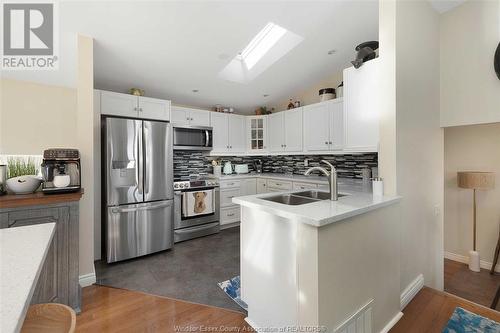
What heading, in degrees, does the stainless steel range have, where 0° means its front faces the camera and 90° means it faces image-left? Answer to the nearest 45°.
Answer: approximately 315°

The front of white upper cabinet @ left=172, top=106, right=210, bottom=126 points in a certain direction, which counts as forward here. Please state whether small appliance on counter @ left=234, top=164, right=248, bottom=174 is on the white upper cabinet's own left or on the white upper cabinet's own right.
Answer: on the white upper cabinet's own left

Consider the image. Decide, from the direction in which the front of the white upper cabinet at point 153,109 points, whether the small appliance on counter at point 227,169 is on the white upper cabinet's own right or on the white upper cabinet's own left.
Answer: on the white upper cabinet's own left

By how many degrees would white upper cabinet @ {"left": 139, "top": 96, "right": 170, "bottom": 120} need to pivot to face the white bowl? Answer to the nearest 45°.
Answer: approximately 45° to its right

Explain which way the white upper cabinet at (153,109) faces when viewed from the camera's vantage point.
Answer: facing the viewer

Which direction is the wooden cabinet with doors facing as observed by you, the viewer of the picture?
facing the viewer and to the left of the viewer

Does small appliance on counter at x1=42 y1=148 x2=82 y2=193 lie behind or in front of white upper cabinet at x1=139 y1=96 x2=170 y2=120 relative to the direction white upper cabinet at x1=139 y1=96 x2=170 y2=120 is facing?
in front

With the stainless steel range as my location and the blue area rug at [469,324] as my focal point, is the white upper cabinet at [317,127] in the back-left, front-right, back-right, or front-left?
front-left

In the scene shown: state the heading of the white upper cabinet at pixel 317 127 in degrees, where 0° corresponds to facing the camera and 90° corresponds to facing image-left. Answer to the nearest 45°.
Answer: approximately 45°

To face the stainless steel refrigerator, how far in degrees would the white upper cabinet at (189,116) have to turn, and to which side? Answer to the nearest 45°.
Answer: approximately 90° to its right

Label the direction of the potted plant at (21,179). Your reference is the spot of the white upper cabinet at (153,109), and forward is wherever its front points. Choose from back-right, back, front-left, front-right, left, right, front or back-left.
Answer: front-right

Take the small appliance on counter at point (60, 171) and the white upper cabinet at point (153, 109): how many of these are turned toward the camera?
2

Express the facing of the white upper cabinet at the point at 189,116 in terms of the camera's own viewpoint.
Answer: facing the viewer and to the right of the viewer
